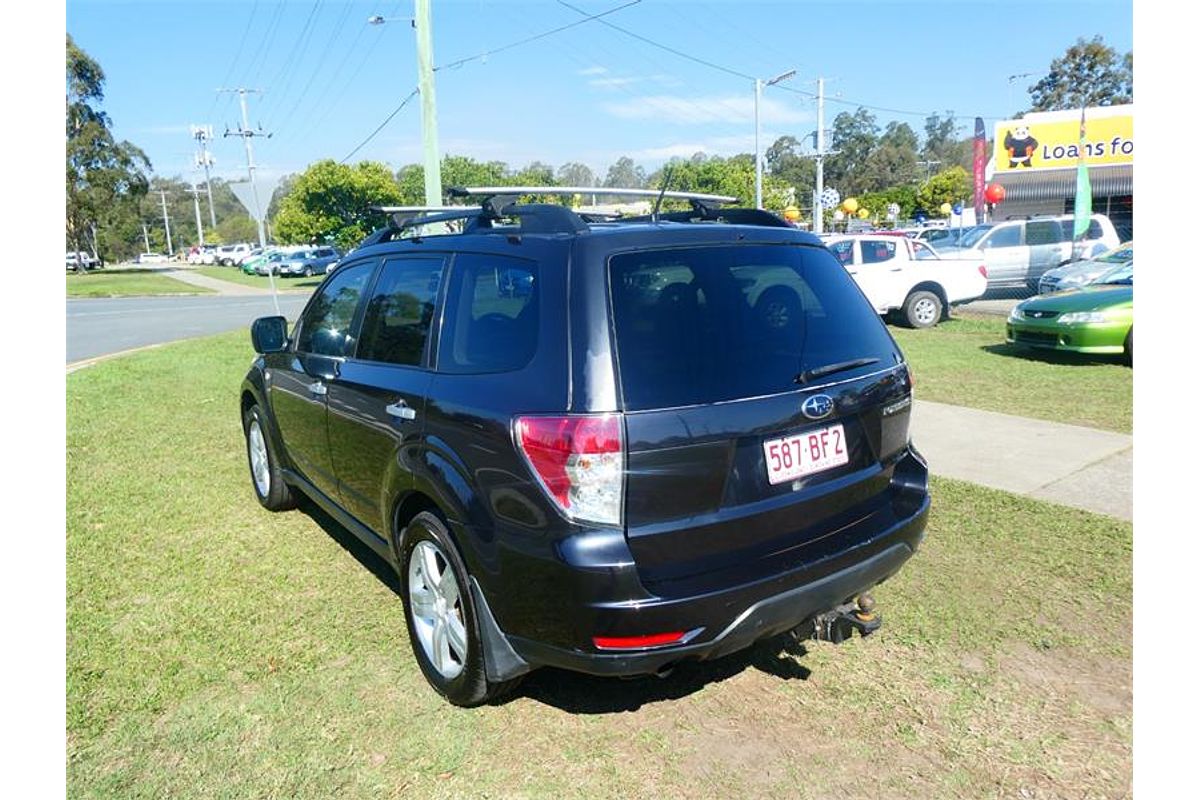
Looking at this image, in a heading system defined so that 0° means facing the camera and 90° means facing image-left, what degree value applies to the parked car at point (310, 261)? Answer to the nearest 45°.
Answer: approximately 45°

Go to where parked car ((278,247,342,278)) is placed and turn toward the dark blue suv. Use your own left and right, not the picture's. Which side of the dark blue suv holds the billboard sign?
left

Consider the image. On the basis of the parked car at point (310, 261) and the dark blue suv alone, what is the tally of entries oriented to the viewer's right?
0

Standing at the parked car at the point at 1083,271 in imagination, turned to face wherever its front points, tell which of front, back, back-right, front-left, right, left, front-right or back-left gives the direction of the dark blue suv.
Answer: front-left

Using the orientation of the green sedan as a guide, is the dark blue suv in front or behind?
in front

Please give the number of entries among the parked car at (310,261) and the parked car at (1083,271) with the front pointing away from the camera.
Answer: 0

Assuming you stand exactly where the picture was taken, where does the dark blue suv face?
facing away from the viewer and to the left of the viewer

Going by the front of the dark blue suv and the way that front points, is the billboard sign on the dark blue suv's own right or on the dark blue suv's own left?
on the dark blue suv's own right

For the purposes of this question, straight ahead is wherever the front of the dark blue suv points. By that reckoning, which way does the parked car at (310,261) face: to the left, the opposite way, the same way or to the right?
to the left
